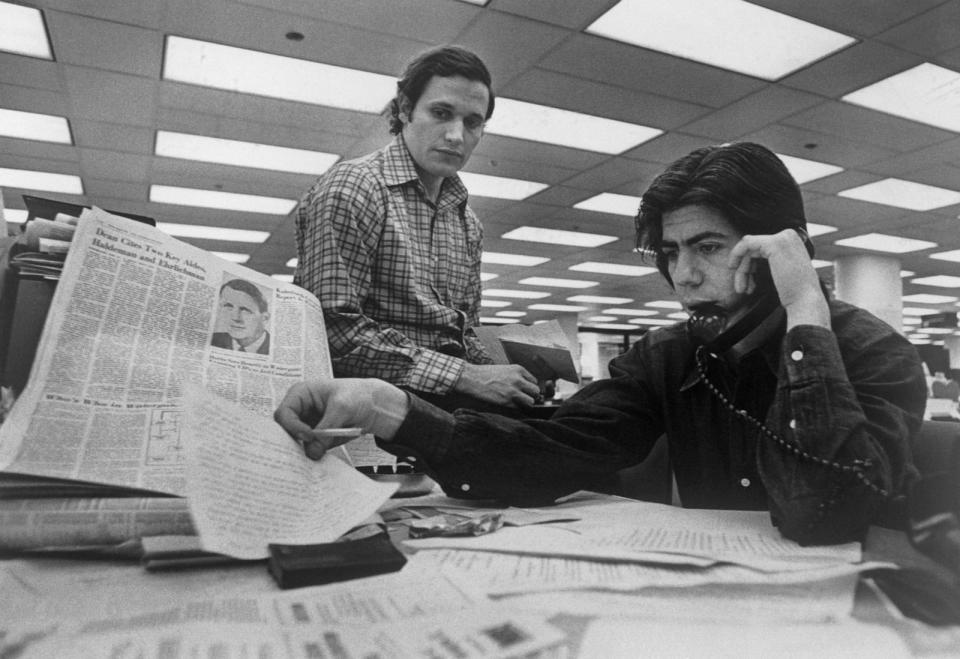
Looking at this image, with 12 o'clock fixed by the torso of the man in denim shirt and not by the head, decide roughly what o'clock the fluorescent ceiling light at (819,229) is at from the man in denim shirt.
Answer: The fluorescent ceiling light is roughly at 5 o'clock from the man in denim shirt.

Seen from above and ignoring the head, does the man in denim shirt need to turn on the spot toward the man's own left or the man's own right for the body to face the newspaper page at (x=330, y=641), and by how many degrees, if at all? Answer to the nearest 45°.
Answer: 0° — they already face it

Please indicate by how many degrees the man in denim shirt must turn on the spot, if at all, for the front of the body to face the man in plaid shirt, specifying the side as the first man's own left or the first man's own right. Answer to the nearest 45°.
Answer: approximately 90° to the first man's own right

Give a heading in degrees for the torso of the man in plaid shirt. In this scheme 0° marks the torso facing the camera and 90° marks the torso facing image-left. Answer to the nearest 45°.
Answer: approximately 315°

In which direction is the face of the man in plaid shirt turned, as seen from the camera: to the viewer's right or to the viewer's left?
to the viewer's right

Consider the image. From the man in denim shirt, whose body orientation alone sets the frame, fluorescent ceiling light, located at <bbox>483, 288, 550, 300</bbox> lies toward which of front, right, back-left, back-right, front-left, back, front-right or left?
back-right

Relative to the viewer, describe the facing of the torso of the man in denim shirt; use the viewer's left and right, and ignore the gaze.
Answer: facing the viewer and to the left of the viewer

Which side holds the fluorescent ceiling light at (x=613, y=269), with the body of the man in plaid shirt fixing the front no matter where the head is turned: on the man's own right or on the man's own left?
on the man's own left

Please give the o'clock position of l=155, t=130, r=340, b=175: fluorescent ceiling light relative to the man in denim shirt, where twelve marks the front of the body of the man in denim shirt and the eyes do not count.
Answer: The fluorescent ceiling light is roughly at 3 o'clock from the man in denim shirt.

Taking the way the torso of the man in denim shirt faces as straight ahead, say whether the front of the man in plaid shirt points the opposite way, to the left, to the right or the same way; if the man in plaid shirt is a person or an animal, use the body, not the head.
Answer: to the left

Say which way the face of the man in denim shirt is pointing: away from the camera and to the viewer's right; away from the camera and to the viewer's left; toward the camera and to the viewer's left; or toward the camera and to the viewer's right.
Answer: toward the camera and to the viewer's left

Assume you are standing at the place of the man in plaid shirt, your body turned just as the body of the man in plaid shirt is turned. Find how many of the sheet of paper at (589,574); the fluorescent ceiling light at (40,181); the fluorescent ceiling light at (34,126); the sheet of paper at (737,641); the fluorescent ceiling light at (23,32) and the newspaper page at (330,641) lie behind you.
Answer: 3

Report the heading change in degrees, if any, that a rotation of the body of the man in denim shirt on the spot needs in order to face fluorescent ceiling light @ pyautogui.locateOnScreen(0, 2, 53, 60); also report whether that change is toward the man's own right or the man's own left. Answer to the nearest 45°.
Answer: approximately 90° to the man's own right

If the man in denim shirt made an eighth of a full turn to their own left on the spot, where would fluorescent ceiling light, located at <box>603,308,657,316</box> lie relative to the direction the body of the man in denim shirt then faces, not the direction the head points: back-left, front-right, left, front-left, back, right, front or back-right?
back

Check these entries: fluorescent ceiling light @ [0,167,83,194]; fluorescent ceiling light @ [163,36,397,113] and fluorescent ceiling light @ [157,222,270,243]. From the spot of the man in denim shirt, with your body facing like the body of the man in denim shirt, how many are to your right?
3
